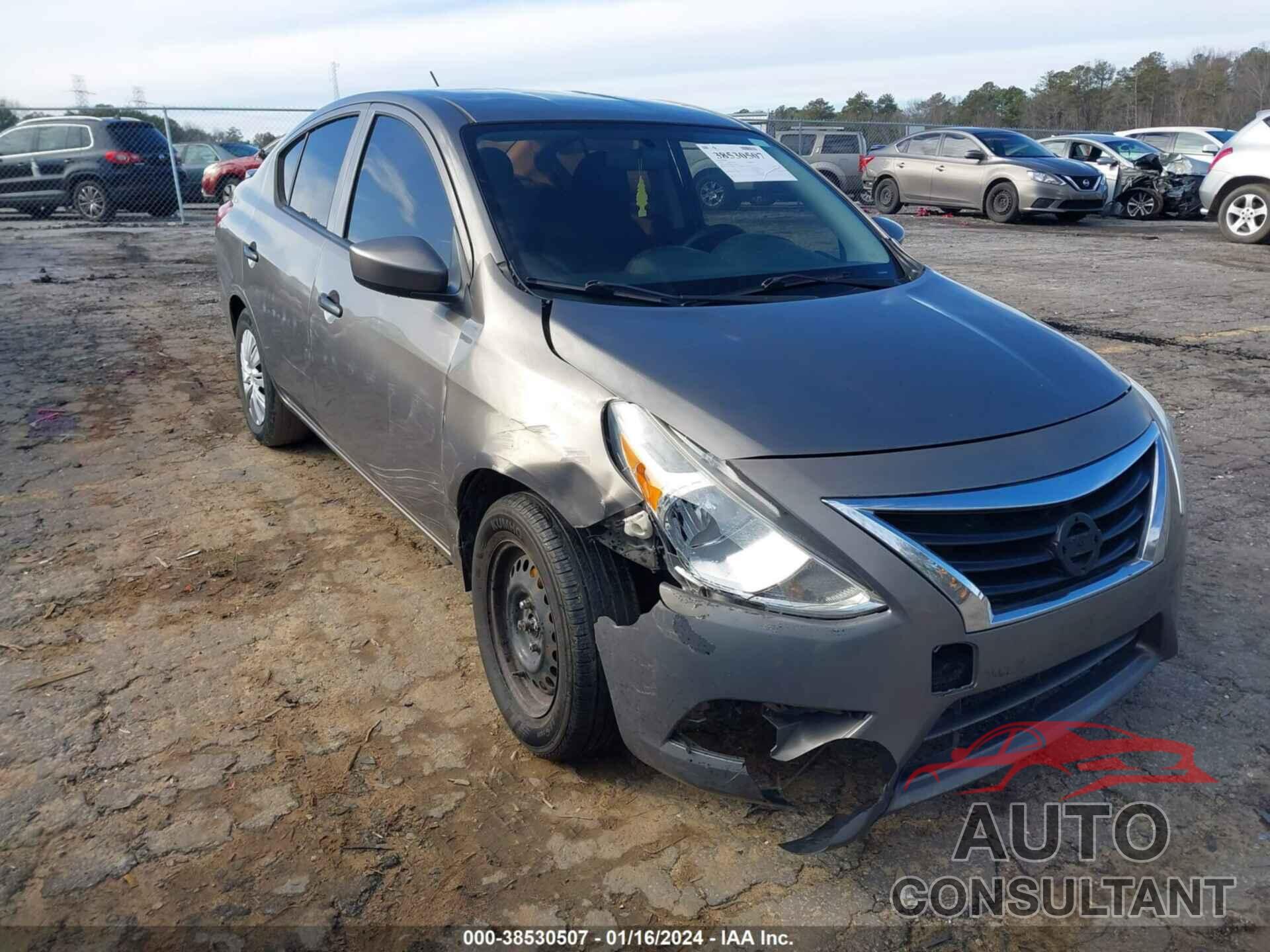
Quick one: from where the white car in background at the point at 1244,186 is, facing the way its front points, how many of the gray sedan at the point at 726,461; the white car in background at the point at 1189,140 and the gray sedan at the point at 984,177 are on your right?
1

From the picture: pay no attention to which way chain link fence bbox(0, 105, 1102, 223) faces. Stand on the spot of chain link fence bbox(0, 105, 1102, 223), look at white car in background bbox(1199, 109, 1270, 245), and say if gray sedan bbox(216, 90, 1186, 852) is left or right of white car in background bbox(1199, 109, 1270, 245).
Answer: right

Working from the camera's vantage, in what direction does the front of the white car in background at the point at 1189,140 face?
facing the viewer and to the right of the viewer

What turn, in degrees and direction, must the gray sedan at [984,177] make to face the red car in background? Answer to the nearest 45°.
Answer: approximately 135° to its right

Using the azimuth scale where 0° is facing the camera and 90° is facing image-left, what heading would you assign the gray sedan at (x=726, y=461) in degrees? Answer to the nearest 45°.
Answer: approximately 315°

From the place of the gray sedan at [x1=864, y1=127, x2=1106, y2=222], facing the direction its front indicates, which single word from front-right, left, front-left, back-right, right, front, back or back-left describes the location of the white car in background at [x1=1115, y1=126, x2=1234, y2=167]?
left

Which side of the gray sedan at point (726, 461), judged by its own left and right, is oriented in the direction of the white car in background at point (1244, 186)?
left

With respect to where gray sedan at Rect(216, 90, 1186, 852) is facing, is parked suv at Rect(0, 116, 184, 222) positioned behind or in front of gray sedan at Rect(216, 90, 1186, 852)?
behind

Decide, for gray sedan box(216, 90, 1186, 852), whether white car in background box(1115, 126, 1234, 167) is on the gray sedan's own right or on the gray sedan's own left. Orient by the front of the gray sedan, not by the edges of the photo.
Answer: on the gray sedan's own left

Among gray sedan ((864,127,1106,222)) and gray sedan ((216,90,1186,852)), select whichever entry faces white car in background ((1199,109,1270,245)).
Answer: gray sedan ((864,127,1106,222))

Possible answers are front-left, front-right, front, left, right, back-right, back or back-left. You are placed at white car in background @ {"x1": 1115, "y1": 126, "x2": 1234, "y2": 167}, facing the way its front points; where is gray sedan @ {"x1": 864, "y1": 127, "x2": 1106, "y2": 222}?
right

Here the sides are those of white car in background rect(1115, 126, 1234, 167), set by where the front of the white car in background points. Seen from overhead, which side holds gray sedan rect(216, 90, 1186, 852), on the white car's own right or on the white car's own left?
on the white car's own right

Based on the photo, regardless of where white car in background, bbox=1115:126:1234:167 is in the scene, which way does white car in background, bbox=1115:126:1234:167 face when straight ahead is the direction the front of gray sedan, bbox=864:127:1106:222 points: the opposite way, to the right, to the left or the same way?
the same way

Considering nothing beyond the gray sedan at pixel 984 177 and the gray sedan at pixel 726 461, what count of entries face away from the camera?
0
